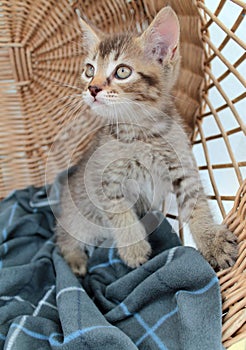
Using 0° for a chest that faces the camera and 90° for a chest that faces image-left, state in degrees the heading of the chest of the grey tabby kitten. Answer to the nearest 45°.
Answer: approximately 315°

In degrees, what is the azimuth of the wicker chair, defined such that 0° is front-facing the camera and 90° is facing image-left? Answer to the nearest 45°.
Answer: approximately 0°
